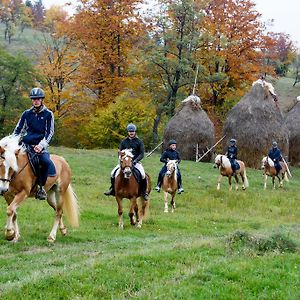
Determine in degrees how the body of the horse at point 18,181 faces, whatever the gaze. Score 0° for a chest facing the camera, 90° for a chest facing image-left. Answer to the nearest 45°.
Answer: approximately 45°

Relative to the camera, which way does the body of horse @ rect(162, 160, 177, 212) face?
toward the camera

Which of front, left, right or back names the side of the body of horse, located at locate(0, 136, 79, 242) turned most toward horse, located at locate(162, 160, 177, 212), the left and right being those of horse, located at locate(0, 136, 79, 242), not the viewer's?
back

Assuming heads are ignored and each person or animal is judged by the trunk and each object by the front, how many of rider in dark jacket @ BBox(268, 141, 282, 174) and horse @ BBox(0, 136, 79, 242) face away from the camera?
0

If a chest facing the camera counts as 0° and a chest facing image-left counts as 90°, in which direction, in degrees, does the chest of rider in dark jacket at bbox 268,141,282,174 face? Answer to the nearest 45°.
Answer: approximately 45°

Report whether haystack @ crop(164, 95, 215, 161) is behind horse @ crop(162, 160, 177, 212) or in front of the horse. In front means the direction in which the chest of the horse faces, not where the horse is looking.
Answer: behind

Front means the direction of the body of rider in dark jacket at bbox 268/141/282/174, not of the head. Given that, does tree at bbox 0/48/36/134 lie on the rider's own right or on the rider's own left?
on the rider's own right

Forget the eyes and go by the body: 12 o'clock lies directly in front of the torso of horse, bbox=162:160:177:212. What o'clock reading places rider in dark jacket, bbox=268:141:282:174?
The rider in dark jacket is roughly at 7 o'clock from the horse.

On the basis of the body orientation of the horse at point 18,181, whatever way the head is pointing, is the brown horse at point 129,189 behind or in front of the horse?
behind

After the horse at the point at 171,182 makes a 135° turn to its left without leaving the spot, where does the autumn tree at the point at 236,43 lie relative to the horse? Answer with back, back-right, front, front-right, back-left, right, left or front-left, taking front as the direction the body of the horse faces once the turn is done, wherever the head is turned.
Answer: front-left

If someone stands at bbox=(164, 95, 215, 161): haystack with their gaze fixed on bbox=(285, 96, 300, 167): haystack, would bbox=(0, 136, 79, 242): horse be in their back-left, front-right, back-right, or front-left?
back-right
